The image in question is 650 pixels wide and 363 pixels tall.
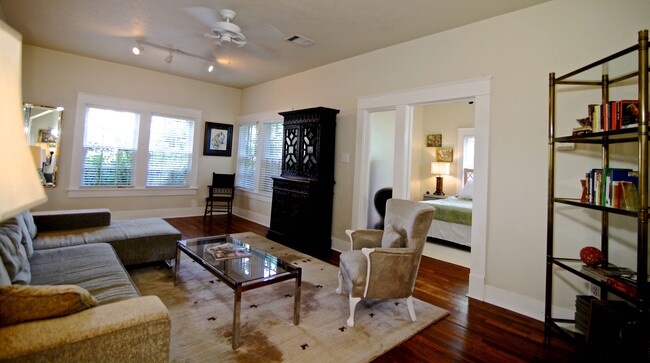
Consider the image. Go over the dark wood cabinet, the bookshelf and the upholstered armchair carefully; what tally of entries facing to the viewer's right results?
0

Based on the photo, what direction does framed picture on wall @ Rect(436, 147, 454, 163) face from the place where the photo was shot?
facing the viewer

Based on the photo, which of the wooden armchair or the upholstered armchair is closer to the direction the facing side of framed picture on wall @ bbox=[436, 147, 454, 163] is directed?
the upholstered armchair

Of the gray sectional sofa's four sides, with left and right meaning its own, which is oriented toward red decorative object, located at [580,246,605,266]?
front

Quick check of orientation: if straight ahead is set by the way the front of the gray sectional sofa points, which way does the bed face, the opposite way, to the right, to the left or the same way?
the opposite way

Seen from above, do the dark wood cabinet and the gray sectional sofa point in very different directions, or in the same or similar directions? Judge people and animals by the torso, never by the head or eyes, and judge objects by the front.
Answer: very different directions

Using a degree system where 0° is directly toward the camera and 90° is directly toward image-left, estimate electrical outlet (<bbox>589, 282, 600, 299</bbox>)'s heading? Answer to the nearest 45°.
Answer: approximately 45°

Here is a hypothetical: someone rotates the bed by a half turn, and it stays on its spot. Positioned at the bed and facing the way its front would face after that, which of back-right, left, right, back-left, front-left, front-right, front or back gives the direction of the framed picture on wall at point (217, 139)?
back-left

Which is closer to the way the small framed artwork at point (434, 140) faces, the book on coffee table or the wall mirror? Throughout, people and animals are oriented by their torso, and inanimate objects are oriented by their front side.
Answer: the book on coffee table

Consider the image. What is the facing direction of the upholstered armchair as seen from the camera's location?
facing the viewer and to the left of the viewer

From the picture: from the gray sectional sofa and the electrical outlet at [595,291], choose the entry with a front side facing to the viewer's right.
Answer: the gray sectional sofa

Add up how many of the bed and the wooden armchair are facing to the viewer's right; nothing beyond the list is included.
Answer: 0

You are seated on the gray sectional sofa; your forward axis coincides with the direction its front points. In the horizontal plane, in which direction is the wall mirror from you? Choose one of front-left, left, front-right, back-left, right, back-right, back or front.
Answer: left

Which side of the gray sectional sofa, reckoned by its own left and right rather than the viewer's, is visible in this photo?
right

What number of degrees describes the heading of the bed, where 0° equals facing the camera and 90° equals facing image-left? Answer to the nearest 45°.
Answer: approximately 45°

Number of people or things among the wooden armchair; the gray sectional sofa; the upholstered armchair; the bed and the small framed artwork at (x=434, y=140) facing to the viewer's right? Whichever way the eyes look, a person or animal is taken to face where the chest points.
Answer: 1

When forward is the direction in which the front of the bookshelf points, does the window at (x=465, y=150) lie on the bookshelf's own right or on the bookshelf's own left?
on the bookshelf's own right
